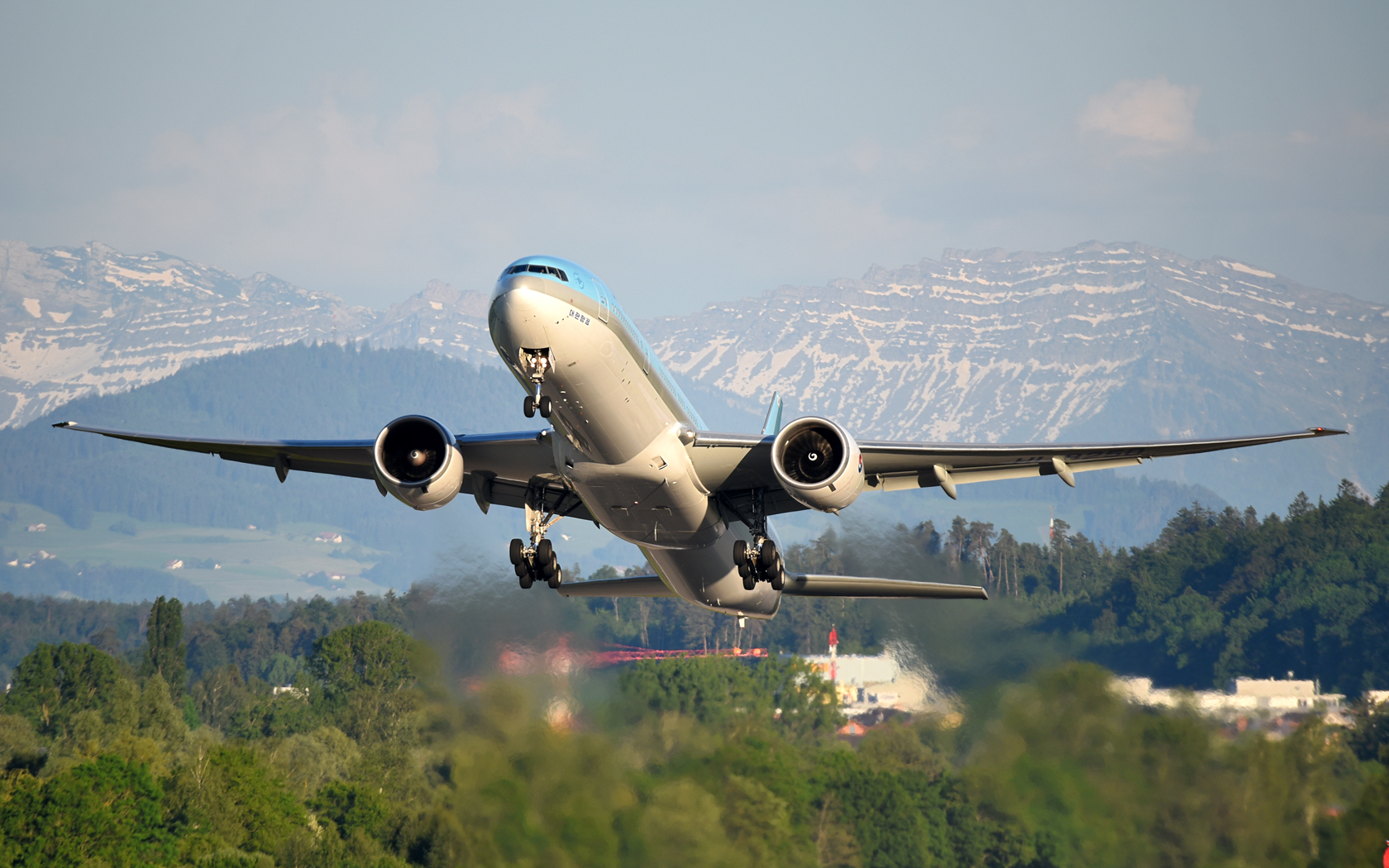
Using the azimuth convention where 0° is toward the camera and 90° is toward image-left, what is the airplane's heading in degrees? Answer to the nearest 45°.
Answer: approximately 0°

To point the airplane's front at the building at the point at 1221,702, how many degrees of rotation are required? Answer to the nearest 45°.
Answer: approximately 135° to its left
